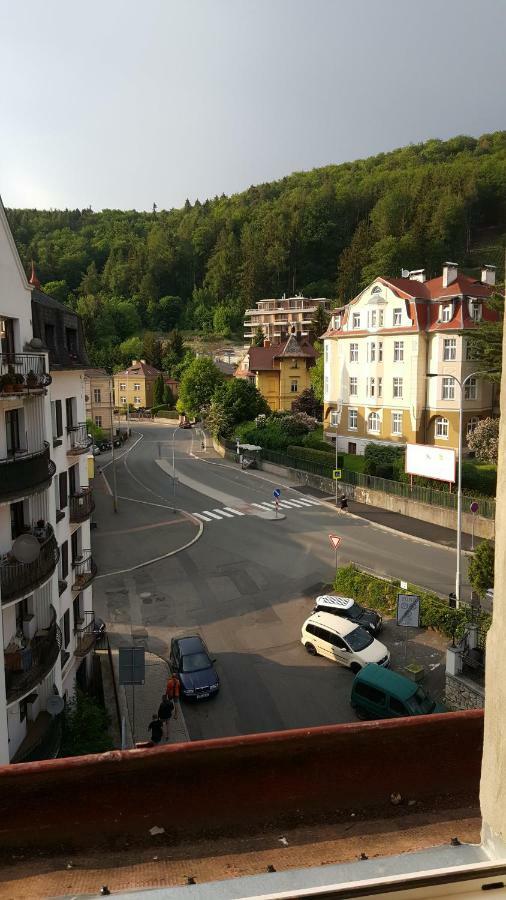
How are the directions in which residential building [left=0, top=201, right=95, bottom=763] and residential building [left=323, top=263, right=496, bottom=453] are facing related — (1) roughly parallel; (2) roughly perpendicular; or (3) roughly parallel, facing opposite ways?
roughly parallel, facing opposite ways

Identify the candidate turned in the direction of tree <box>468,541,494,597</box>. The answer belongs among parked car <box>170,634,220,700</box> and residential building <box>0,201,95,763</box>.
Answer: the residential building

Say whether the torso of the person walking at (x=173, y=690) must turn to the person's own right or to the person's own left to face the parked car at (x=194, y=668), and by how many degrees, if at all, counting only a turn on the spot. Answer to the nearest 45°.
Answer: approximately 45° to the person's own right

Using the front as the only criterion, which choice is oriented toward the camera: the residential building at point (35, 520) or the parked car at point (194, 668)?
the parked car

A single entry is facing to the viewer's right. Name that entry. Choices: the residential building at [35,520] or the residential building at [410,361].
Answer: the residential building at [35,520]

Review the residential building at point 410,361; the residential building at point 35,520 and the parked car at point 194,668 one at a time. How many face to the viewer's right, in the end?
1

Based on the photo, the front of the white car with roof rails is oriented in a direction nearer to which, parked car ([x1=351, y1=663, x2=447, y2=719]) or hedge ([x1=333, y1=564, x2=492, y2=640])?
the parked car

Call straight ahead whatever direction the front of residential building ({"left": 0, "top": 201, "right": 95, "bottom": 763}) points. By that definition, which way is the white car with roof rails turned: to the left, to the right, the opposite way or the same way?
to the right

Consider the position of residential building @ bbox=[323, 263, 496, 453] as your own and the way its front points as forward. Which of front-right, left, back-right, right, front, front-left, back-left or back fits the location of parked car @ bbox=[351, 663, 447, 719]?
front-left

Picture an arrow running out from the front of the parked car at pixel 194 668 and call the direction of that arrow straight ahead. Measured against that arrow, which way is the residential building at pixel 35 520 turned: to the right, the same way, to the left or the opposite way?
to the left

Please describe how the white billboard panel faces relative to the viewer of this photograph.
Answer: facing the viewer and to the left of the viewer

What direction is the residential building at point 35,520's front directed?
to the viewer's right

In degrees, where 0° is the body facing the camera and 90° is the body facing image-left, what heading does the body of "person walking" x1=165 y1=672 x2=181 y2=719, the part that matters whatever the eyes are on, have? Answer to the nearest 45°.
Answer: approximately 180°

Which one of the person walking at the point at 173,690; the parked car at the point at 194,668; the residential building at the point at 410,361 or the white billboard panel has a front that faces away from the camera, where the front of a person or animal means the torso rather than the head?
the person walking

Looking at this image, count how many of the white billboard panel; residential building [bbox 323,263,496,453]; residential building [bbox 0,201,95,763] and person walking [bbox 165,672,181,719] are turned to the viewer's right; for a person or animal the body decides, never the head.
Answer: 1
